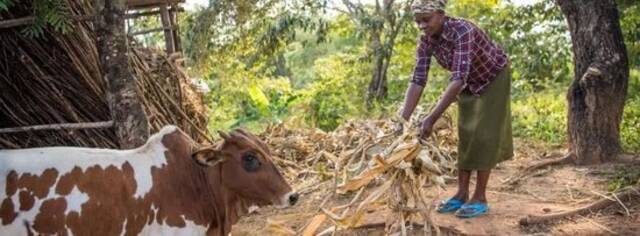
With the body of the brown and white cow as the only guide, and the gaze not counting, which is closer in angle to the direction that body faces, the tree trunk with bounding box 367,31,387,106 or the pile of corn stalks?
the pile of corn stalks

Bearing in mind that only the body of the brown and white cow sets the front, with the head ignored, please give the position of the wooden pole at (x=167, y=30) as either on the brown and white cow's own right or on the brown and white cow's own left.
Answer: on the brown and white cow's own left

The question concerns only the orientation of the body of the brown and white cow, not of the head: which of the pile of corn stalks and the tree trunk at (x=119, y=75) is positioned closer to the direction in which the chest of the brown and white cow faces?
the pile of corn stalks

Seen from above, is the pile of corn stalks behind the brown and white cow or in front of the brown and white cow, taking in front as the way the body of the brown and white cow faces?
in front

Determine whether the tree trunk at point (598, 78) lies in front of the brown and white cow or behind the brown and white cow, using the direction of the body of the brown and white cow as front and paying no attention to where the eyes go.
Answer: in front

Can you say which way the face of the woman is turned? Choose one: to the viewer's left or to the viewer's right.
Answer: to the viewer's left

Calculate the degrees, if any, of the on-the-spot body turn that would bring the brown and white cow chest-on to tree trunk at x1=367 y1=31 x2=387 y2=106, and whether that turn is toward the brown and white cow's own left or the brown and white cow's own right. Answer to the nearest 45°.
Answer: approximately 45° to the brown and white cow's own left

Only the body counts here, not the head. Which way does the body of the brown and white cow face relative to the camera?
to the viewer's right

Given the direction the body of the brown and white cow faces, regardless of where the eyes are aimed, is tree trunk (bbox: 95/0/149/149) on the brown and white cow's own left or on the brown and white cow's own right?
on the brown and white cow's own left

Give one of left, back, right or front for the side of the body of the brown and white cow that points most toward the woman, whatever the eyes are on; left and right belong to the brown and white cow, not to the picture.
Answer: front

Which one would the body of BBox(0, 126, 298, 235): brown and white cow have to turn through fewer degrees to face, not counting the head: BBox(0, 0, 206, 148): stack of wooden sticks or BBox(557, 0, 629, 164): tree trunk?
the tree trunk

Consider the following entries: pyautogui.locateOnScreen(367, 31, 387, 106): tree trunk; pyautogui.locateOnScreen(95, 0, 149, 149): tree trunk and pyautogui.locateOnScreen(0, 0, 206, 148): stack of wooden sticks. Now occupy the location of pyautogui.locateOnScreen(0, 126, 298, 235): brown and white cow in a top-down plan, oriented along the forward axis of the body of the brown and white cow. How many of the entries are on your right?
0
